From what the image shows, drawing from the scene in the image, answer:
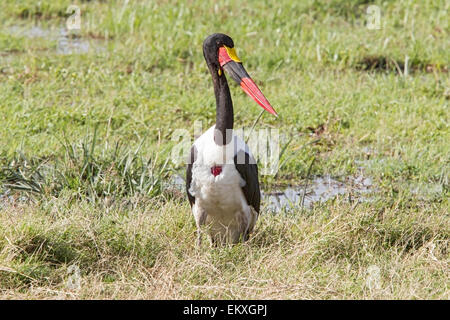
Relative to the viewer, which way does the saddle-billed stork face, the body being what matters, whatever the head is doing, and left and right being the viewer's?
facing the viewer
